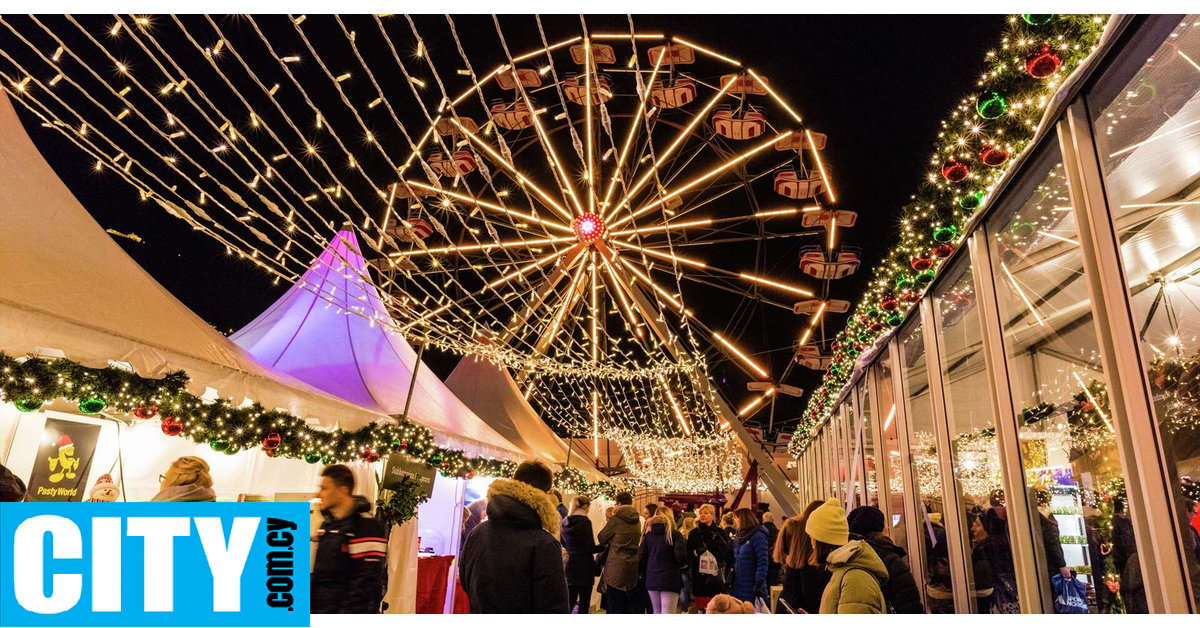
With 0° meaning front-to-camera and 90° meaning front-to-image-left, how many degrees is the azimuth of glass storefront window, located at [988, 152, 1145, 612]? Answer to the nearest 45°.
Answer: approximately 45°

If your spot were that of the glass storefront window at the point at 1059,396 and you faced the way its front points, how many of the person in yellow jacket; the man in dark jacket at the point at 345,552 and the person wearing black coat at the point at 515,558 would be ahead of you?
3

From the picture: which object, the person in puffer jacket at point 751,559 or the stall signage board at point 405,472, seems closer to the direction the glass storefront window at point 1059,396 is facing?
the stall signage board

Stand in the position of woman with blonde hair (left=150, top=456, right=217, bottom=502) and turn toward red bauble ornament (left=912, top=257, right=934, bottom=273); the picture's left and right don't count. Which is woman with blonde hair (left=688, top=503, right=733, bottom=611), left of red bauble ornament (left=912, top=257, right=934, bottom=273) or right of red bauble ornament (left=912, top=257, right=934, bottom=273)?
left

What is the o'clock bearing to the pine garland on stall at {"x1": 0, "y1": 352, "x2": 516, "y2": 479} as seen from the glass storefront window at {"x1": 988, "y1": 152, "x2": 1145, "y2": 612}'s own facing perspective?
The pine garland on stall is roughly at 1 o'clock from the glass storefront window.

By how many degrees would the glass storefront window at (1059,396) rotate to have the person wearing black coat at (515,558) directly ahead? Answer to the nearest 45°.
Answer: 0° — it already faces them

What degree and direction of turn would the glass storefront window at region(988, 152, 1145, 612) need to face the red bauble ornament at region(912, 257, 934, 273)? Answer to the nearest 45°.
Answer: approximately 90° to its right
